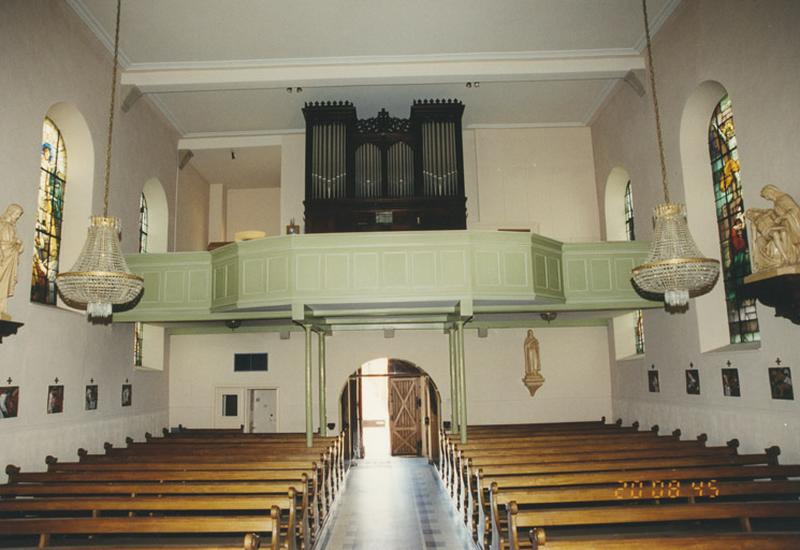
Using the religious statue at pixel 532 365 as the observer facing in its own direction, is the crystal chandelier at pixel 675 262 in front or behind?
in front

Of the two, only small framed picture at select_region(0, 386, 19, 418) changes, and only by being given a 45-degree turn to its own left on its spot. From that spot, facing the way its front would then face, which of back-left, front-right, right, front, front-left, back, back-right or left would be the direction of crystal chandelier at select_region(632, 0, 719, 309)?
front-right

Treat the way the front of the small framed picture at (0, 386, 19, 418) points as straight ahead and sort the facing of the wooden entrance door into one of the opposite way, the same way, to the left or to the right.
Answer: to the right

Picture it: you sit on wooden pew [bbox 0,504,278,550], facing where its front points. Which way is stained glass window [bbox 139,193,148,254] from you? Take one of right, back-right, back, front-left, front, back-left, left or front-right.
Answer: back

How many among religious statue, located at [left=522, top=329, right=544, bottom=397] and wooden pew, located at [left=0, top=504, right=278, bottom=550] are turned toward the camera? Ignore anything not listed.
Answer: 2

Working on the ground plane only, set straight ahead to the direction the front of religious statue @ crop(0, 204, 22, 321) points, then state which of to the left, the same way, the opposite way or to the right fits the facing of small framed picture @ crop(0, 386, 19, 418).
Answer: the same way

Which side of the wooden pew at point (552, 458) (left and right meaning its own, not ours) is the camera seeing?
front

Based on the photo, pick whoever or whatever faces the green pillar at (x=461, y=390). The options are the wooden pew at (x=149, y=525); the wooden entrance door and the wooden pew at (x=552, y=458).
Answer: the wooden entrance door

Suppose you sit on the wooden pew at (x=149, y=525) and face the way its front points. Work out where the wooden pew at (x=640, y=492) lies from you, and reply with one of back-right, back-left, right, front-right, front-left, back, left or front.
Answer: left

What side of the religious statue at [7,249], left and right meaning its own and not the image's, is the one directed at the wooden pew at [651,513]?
front

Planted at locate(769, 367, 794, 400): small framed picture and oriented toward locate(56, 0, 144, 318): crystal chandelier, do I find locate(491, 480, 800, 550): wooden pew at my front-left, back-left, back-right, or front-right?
front-left

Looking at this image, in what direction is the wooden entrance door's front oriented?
toward the camera

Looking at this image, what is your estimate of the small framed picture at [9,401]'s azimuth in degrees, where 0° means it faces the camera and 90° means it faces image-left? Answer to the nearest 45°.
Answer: approximately 315°

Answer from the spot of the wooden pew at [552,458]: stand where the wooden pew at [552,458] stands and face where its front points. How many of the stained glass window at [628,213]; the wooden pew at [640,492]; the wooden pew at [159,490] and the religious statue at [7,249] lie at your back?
1

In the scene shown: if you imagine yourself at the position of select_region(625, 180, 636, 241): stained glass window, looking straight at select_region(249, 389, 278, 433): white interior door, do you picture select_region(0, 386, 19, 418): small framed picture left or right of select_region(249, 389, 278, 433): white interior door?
left

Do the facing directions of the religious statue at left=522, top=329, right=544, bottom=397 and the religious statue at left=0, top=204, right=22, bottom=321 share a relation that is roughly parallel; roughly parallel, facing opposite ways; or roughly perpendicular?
roughly perpendicular

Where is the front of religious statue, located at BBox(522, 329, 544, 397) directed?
toward the camera
